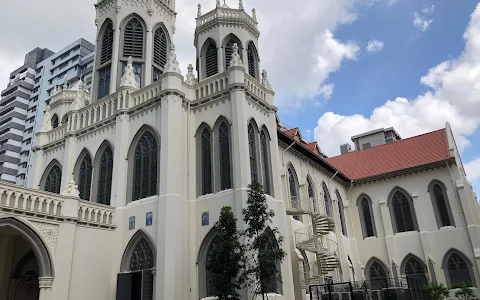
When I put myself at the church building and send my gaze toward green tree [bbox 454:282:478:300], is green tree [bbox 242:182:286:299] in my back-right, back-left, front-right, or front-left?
front-right

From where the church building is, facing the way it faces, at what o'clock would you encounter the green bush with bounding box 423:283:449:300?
The green bush is roughly at 7 o'clock from the church building.

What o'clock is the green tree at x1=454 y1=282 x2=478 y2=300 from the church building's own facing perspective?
The green tree is roughly at 7 o'clock from the church building.

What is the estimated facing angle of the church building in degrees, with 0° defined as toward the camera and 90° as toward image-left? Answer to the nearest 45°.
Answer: approximately 45°
